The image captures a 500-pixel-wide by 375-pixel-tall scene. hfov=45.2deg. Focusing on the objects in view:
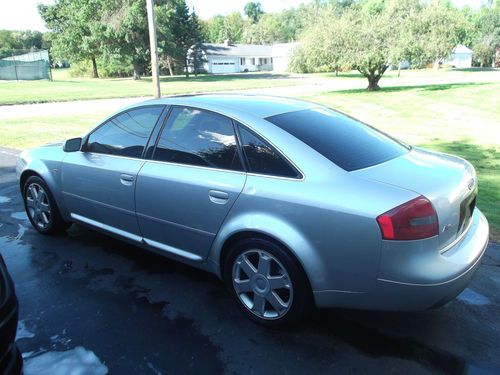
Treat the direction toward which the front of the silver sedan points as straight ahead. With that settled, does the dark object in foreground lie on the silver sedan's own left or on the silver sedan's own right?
on the silver sedan's own left

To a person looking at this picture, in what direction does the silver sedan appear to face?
facing away from the viewer and to the left of the viewer

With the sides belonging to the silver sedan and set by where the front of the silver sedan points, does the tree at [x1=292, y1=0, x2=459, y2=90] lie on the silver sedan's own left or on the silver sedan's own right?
on the silver sedan's own right

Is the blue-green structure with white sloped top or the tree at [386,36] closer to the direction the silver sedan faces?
the blue-green structure with white sloped top

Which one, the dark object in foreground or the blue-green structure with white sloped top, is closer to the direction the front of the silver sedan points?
the blue-green structure with white sloped top

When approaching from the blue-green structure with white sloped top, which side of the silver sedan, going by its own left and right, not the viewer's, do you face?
front

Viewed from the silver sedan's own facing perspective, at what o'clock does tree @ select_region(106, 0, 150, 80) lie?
The tree is roughly at 1 o'clock from the silver sedan.
